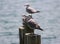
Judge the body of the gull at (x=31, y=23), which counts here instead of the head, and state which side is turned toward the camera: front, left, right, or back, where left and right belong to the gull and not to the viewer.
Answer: left
